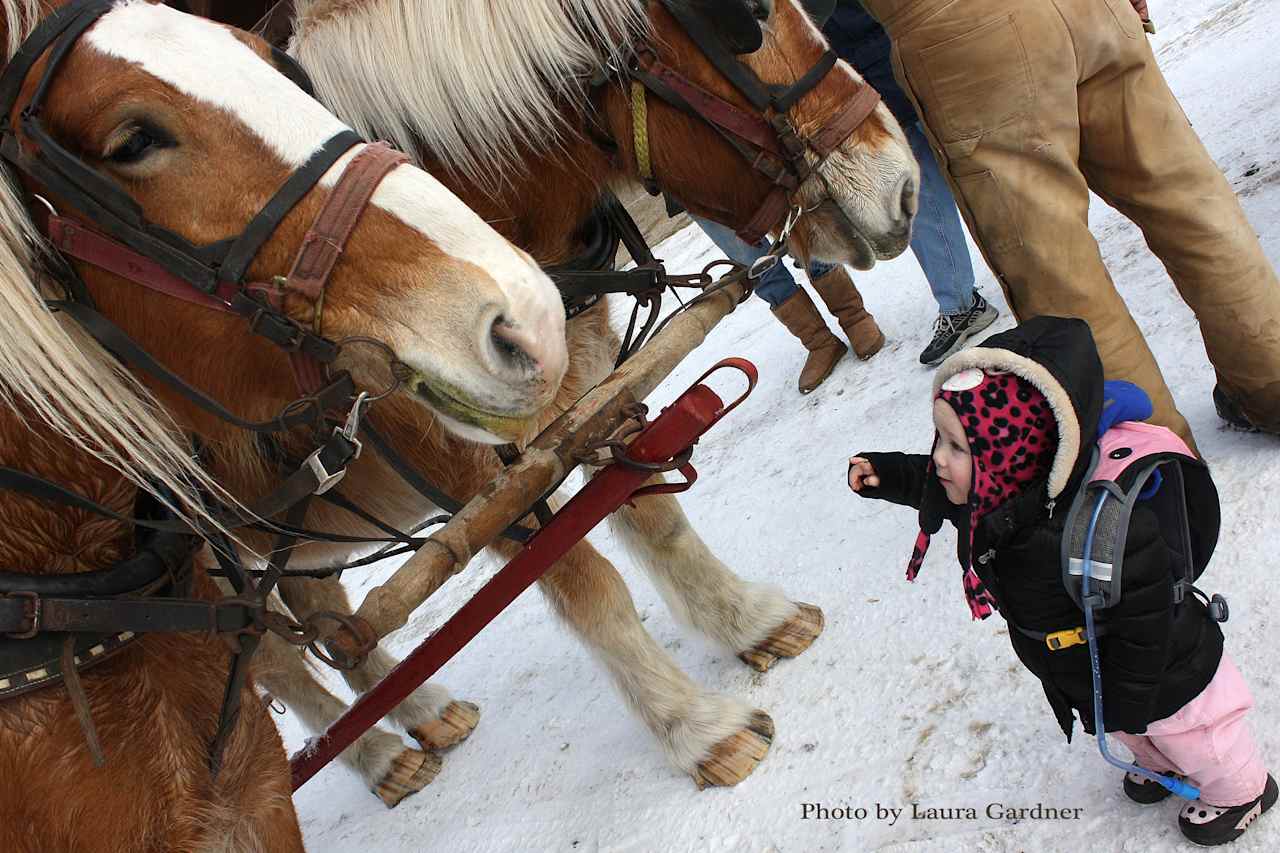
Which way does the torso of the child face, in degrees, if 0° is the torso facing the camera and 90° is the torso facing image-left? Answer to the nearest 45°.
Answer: approximately 90°

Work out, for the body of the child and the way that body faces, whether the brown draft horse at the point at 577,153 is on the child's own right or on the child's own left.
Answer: on the child's own right
